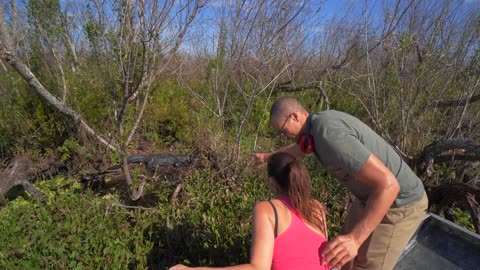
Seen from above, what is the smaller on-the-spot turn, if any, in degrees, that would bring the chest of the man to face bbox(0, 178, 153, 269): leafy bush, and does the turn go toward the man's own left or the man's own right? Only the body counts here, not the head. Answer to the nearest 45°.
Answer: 0° — they already face it

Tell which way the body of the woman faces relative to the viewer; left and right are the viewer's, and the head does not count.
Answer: facing away from the viewer and to the left of the viewer

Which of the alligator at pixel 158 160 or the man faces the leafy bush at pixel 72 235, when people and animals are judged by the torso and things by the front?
the man

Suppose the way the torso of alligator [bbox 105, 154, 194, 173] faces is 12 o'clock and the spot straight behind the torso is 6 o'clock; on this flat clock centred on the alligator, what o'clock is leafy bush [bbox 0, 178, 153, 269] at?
The leafy bush is roughly at 4 o'clock from the alligator.

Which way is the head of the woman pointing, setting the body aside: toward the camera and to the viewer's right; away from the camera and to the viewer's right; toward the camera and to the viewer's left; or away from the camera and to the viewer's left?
away from the camera and to the viewer's left

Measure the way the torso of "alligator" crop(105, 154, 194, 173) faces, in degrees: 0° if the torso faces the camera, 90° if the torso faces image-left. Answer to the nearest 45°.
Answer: approximately 270°

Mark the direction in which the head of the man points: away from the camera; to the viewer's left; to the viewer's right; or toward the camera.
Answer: to the viewer's left

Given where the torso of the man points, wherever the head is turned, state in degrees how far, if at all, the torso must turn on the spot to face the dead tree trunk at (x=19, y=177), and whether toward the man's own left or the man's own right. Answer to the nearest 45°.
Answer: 0° — they already face it

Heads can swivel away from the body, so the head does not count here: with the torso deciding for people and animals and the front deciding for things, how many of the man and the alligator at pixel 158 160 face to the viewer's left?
1

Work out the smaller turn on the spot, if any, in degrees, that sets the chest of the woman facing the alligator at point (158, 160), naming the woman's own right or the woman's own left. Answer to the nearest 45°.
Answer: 0° — they already face it

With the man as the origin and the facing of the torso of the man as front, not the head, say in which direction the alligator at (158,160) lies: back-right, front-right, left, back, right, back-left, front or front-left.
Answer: front-right

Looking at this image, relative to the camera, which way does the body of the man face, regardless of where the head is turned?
to the viewer's left

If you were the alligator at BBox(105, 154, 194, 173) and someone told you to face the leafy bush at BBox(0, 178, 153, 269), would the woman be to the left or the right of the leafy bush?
left
